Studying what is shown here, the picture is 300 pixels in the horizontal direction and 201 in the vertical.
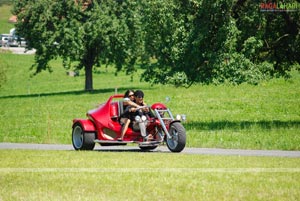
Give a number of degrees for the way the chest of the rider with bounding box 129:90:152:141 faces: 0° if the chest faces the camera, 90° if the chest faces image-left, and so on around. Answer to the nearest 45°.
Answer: approximately 315°

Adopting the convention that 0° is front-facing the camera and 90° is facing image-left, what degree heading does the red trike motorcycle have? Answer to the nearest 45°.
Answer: approximately 315°
